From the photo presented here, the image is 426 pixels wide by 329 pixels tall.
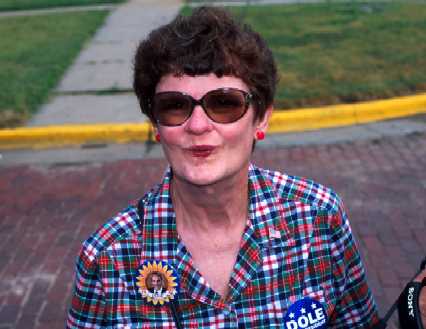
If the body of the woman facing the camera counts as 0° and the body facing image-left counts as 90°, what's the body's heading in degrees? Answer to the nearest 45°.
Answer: approximately 0°
